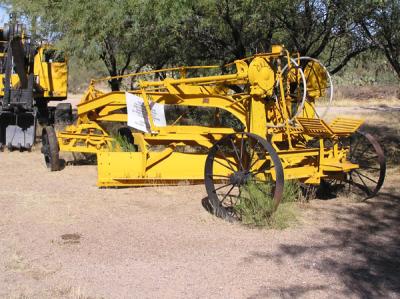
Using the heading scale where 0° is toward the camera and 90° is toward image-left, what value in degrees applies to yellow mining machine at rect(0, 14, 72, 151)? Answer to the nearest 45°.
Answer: approximately 0°

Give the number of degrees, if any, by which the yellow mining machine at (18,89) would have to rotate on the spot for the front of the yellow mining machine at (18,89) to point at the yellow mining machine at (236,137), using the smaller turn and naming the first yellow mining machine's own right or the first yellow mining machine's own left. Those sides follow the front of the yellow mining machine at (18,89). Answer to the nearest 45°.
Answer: approximately 45° to the first yellow mining machine's own left

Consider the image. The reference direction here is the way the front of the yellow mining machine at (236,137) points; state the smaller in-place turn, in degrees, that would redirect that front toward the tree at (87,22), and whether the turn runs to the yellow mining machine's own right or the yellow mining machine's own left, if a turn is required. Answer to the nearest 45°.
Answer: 0° — it already faces it

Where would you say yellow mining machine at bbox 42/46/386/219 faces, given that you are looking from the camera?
facing away from the viewer and to the left of the viewer
